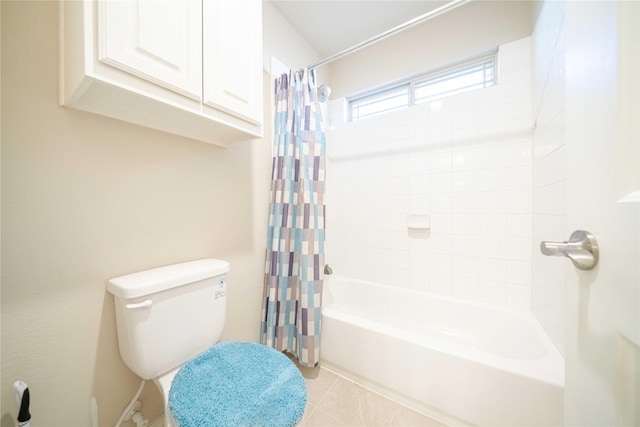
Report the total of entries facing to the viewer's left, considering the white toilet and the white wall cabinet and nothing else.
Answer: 0

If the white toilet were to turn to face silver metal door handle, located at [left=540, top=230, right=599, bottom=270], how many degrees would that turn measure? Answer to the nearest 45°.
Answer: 0° — it already faces it

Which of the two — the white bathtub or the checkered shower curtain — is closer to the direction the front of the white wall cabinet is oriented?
the white bathtub

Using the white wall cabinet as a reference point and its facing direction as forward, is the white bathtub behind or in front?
in front

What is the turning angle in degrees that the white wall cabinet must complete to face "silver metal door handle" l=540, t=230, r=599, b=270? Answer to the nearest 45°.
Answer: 0° — it already faces it

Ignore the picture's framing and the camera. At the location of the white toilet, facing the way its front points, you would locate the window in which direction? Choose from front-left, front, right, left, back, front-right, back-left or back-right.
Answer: front-left

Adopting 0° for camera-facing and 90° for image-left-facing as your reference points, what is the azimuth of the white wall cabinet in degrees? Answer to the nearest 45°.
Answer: approximately 315°

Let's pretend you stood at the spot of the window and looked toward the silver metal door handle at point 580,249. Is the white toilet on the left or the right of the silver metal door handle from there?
right
